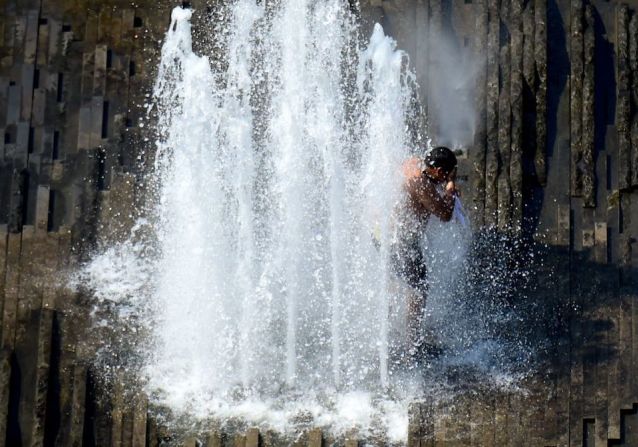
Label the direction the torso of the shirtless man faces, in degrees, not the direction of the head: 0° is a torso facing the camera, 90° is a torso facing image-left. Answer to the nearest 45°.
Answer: approximately 270°
